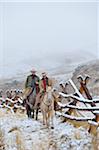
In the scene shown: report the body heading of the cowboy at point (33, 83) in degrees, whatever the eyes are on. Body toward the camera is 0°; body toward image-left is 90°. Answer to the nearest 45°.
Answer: approximately 0°

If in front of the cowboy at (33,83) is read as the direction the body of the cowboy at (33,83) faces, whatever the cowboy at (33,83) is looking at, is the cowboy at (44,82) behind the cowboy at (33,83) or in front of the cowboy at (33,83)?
in front
